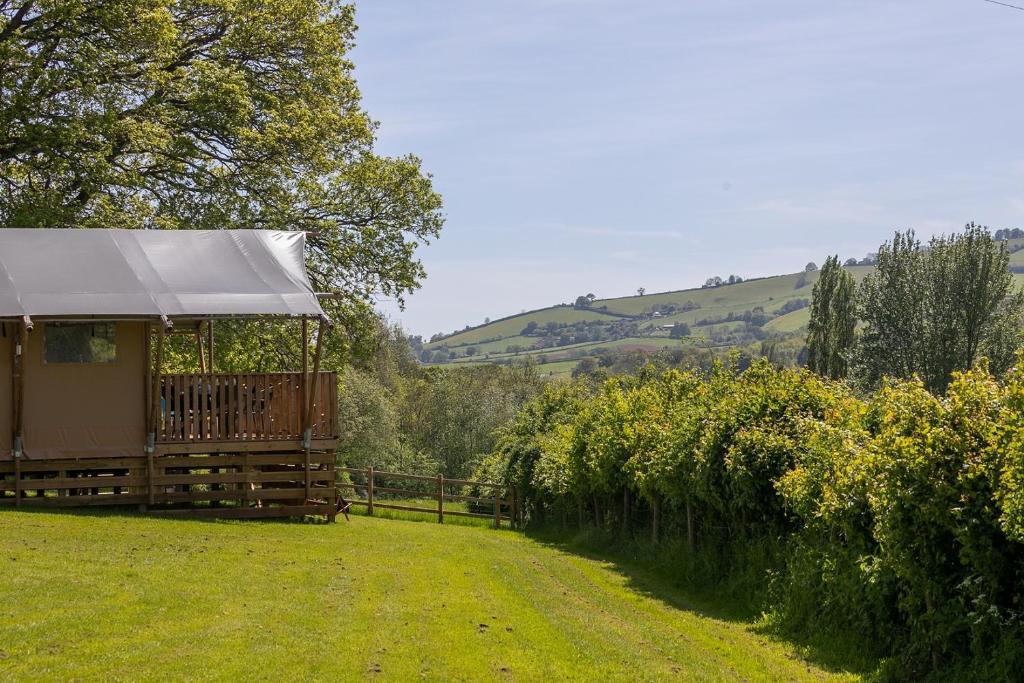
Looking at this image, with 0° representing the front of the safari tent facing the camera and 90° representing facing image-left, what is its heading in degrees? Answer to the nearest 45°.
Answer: approximately 270°

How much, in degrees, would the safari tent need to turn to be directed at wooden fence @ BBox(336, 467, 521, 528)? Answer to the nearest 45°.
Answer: approximately 45° to its left

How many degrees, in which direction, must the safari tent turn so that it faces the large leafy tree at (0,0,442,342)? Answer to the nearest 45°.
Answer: approximately 90° to its left
